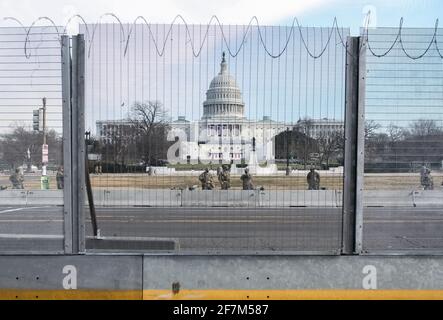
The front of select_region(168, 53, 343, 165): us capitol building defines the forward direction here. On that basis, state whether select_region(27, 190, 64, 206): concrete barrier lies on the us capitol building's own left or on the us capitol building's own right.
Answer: on the us capitol building's own right

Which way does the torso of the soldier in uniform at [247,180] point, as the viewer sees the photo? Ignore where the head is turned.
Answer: toward the camera

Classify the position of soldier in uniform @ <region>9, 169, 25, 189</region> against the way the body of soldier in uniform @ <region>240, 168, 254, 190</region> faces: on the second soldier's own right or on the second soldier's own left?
on the second soldier's own right

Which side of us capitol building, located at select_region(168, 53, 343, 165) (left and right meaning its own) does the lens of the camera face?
front

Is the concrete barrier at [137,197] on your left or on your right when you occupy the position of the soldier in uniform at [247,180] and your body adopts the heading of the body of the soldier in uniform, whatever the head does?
on your right
